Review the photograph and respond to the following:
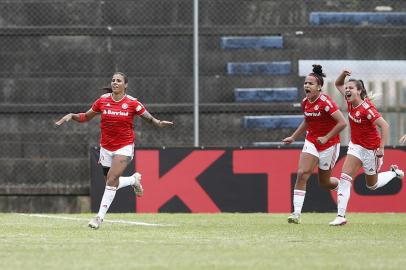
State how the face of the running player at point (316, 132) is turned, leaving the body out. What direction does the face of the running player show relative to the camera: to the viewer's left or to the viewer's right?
to the viewer's left

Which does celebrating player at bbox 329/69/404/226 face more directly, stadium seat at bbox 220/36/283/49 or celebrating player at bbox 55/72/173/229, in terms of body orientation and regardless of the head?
the celebrating player

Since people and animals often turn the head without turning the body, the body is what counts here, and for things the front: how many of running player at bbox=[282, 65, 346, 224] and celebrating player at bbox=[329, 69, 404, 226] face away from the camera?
0

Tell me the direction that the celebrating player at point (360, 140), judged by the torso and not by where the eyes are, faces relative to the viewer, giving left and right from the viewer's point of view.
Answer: facing the viewer and to the left of the viewer

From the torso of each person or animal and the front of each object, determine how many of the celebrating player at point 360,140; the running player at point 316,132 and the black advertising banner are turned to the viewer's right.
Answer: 0

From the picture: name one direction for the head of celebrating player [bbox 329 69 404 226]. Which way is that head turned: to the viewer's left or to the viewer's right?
to the viewer's left

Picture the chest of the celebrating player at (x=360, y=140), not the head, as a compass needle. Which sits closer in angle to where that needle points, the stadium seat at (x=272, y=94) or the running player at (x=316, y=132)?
the running player

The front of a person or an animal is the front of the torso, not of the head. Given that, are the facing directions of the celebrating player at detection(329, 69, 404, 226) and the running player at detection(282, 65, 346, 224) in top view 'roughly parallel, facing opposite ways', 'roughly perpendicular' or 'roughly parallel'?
roughly parallel

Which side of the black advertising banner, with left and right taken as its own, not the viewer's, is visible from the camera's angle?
front

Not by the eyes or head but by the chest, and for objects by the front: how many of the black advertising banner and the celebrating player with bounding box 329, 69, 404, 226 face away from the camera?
0

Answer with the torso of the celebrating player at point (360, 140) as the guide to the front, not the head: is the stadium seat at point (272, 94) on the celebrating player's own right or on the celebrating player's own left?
on the celebrating player's own right

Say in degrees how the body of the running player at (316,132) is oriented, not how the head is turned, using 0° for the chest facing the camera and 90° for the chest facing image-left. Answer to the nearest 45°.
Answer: approximately 45°

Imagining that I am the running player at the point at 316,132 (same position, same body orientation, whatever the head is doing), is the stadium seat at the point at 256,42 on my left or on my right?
on my right
